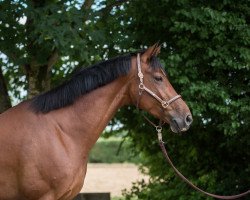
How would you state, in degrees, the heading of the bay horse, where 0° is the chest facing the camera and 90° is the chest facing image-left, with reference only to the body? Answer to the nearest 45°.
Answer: approximately 270°
